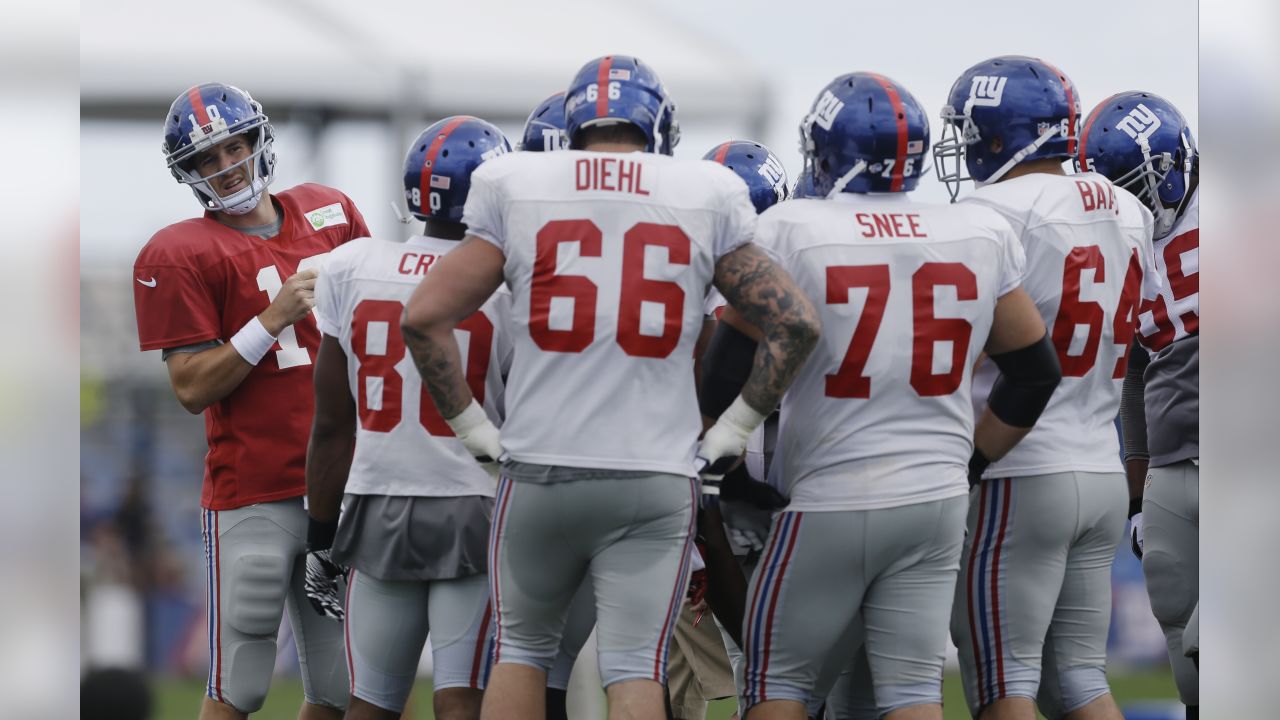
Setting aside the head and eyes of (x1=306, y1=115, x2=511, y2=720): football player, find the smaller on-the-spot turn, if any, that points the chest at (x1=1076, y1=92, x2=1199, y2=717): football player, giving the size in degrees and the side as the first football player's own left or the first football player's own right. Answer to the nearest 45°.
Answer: approximately 90° to the first football player's own right

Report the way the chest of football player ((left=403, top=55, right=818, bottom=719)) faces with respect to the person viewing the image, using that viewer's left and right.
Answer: facing away from the viewer

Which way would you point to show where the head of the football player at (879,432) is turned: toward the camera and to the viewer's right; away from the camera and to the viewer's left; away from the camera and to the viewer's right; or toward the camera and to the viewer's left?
away from the camera and to the viewer's left

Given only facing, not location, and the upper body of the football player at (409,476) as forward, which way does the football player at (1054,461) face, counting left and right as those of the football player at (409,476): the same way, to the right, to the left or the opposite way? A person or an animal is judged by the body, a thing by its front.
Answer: the same way

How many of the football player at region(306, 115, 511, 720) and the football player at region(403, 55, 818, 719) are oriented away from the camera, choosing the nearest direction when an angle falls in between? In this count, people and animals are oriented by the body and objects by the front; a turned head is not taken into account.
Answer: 2

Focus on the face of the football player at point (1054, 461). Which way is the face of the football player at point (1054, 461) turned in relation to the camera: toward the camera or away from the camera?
away from the camera

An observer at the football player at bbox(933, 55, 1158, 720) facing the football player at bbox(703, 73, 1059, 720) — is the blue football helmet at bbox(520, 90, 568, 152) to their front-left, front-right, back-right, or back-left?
front-right

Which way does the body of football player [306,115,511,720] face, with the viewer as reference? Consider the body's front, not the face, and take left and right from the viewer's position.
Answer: facing away from the viewer

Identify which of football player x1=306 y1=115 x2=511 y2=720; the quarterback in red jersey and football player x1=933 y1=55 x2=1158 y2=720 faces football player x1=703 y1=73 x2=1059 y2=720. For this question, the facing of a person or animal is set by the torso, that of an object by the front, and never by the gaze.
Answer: the quarterback in red jersey

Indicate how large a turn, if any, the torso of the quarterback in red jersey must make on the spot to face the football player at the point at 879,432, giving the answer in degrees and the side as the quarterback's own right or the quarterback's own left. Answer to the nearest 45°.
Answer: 0° — they already face them

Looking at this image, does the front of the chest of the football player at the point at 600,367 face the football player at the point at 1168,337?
no
